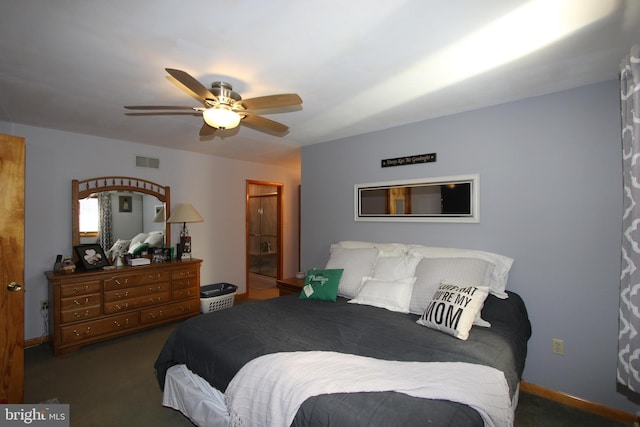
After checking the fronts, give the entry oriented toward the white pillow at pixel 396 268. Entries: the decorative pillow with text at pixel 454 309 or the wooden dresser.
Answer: the wooden dresser

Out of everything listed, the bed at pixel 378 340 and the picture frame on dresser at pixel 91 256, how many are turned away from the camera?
0

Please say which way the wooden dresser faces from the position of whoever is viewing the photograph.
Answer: facing the viewer and to the right of the viewer

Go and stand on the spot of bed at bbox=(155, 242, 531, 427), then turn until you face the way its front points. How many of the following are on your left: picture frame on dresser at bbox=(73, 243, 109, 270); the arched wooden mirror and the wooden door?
0

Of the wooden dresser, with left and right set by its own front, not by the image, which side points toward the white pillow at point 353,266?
front

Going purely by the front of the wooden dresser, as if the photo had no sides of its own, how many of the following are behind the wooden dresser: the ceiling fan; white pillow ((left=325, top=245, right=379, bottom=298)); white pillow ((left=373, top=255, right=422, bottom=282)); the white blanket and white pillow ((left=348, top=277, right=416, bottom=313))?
0

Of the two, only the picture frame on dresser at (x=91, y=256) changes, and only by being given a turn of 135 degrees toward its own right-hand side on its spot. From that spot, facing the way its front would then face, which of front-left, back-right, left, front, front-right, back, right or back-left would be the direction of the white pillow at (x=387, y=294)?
back-left

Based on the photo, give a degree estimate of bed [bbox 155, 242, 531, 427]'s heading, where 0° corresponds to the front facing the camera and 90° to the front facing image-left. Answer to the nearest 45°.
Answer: approximately 45°

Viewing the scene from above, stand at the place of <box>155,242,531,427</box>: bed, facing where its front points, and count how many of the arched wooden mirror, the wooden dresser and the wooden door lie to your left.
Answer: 0

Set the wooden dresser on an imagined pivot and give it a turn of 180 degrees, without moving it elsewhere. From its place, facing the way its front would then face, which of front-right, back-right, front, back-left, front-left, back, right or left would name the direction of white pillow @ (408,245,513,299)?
back
